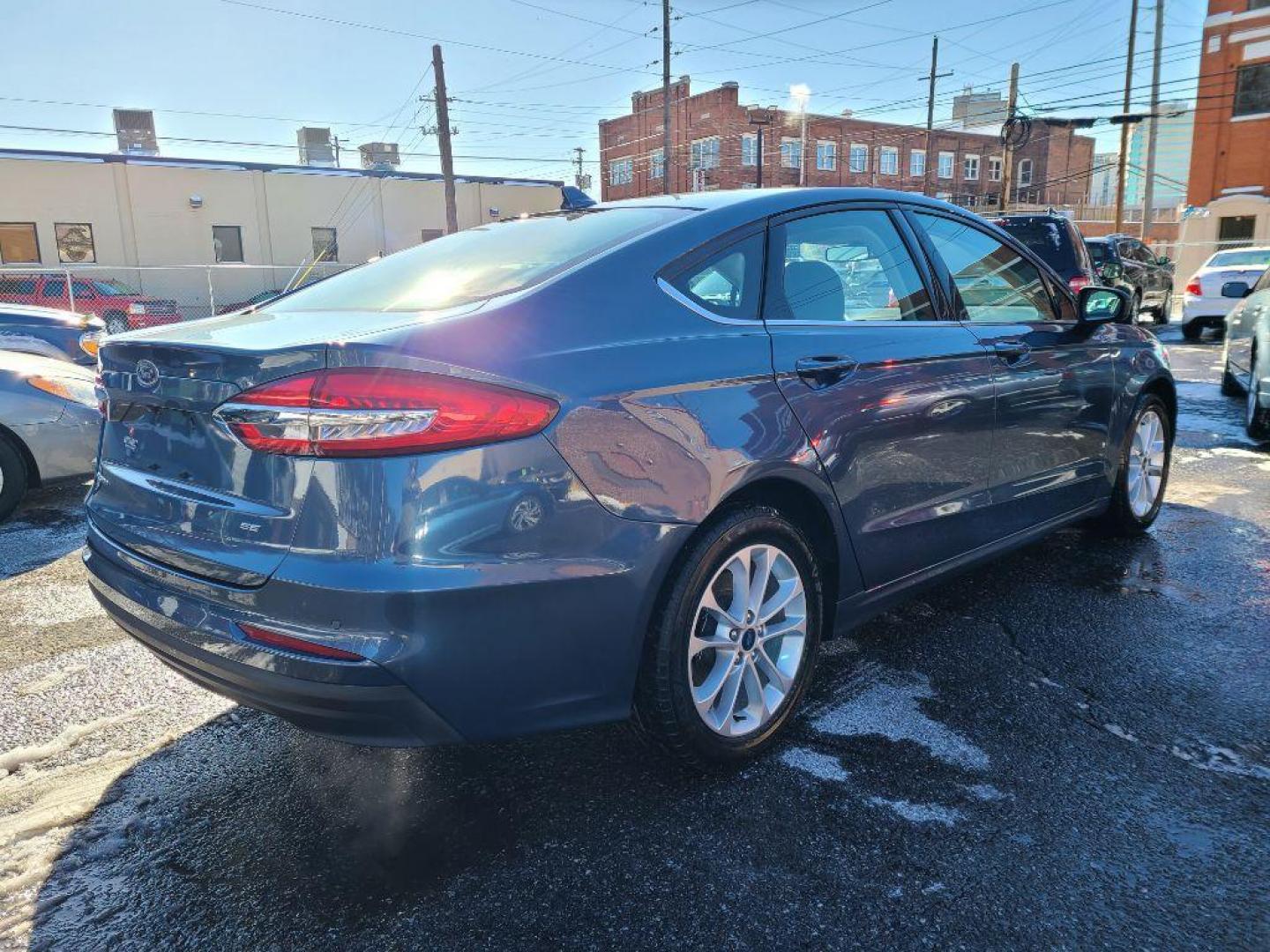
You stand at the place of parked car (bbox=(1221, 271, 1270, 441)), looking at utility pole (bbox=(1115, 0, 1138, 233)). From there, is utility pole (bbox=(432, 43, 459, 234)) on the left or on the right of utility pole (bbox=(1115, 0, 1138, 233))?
left

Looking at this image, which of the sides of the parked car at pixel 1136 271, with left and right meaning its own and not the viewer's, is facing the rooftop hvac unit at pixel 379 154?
left

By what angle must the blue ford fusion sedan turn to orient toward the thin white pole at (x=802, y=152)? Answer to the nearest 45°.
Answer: approximately 45° to its left

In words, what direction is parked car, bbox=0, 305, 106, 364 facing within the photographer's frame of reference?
facing to the right of the viewer

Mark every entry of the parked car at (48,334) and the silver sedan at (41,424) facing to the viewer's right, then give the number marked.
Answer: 2

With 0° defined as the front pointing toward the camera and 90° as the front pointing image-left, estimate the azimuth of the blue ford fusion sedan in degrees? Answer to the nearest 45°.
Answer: approximately 225°

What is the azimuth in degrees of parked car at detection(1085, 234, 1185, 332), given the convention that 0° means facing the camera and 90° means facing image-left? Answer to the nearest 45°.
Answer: approximately 225°
